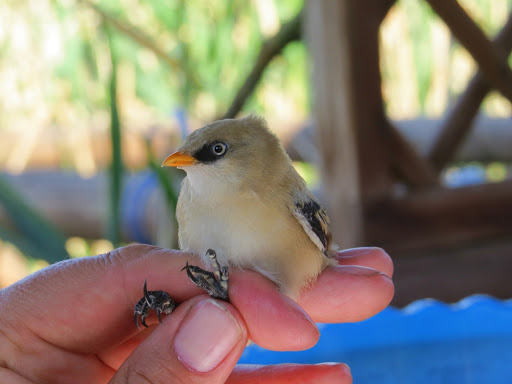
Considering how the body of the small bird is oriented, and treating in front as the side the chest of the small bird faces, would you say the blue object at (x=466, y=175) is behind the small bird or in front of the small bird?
behind

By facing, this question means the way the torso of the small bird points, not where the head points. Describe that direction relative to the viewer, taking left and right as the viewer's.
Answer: facing the viewer and to the left of the viewer

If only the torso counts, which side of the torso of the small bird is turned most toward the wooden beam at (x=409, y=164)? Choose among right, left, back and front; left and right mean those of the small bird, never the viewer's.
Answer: back

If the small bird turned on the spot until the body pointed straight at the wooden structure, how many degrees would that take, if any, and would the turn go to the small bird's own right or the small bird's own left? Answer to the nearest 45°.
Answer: approximately 180°

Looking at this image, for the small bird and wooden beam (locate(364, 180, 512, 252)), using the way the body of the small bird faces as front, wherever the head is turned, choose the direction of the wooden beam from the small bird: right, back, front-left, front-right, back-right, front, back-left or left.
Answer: back

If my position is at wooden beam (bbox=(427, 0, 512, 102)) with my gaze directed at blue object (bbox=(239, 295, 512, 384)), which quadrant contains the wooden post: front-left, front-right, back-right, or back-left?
front-right

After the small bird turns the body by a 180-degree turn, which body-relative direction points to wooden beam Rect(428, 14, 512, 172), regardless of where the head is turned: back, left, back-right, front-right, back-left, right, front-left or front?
front

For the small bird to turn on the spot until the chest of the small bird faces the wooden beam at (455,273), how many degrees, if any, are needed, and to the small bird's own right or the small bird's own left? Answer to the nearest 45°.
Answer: approximately 180°

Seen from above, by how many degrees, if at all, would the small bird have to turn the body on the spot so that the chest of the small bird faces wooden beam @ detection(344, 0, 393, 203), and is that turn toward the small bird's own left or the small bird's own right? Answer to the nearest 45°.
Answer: approximately 180°
